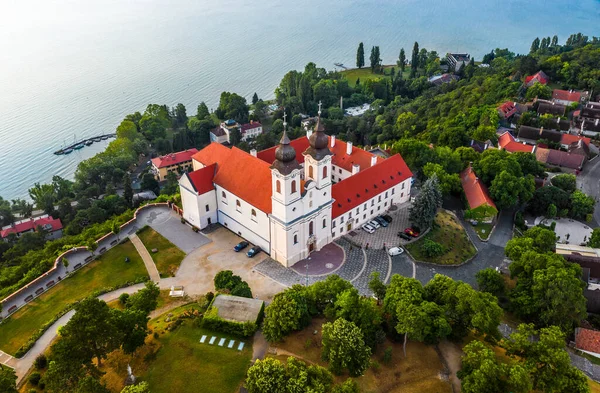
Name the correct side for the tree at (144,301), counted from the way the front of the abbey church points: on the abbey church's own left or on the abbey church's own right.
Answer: on the abbey church's own right

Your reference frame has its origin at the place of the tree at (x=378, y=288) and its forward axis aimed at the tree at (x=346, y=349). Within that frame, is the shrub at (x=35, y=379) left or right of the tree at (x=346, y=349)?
right

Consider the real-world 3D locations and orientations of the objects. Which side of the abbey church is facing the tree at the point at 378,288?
front

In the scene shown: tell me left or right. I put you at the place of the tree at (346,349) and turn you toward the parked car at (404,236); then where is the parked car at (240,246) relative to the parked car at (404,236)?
left

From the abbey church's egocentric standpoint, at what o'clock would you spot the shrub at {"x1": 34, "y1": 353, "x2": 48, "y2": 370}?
The shrub is roughly at 3 o'clock from the abbey church.

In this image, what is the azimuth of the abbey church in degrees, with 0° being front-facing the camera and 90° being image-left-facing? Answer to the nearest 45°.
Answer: approximately 315°

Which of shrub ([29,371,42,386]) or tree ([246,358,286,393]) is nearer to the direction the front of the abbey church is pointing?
the tree

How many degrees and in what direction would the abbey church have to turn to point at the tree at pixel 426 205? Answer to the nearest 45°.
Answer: approximately 45° to its left

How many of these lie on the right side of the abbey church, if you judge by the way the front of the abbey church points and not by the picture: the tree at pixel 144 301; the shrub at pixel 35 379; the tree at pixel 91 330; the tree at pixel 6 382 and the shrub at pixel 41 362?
5

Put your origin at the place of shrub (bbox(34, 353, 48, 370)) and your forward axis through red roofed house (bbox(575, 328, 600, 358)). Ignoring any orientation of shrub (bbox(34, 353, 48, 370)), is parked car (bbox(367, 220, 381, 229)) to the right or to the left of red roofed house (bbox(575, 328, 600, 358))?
left

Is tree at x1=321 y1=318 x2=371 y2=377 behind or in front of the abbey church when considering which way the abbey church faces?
in front

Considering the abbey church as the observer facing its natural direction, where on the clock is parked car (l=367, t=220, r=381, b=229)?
The parked car is roughly at 10 o'clock from the abbey church.

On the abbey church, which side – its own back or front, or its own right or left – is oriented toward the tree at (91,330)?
right
